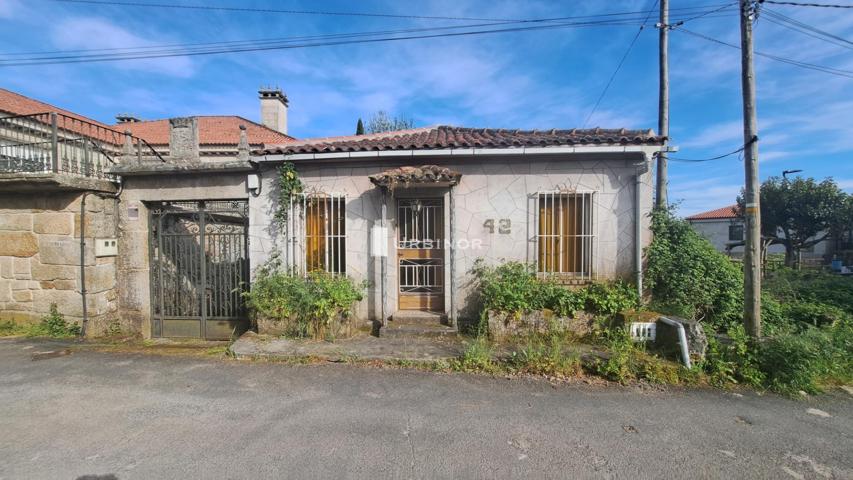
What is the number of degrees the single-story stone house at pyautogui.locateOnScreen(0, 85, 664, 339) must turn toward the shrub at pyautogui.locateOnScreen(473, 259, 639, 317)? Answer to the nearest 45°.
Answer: approximately 45° to its left

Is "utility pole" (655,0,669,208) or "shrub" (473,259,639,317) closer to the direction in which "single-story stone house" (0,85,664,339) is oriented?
the shrub

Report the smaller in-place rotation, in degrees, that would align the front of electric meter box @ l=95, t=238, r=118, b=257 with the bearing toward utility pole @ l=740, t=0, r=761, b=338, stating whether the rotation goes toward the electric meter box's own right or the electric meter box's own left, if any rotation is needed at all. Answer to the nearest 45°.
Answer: approximately 45° to the electric meter box's own left

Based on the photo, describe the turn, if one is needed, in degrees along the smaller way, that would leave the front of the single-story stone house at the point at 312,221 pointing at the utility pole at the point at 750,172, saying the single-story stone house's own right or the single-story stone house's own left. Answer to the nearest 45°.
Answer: approximately 45° to the single-story stone house's own left

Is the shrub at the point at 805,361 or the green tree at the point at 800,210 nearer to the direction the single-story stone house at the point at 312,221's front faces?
the shrub

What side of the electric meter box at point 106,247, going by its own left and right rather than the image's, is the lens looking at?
front

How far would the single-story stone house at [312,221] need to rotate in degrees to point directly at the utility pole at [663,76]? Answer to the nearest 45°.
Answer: approximately 90° to its left

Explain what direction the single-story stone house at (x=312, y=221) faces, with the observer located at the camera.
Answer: facing the viewer

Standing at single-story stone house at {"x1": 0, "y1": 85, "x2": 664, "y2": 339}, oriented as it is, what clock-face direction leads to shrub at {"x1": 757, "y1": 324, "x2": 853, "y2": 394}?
The shrub is roughly at 10 o'clock from the single-story stone house.

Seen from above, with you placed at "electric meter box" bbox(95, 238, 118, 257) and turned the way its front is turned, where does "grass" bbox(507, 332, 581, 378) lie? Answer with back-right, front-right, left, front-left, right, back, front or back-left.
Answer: front-left

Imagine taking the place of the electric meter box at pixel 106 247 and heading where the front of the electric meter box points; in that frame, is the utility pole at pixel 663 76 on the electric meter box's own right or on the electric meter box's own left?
on the electric meter box's own left

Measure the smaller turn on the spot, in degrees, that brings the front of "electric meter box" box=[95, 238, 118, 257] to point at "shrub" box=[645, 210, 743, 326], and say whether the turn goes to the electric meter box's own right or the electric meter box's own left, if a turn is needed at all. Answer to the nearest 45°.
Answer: approximately 45° to the electric meter box's own left
